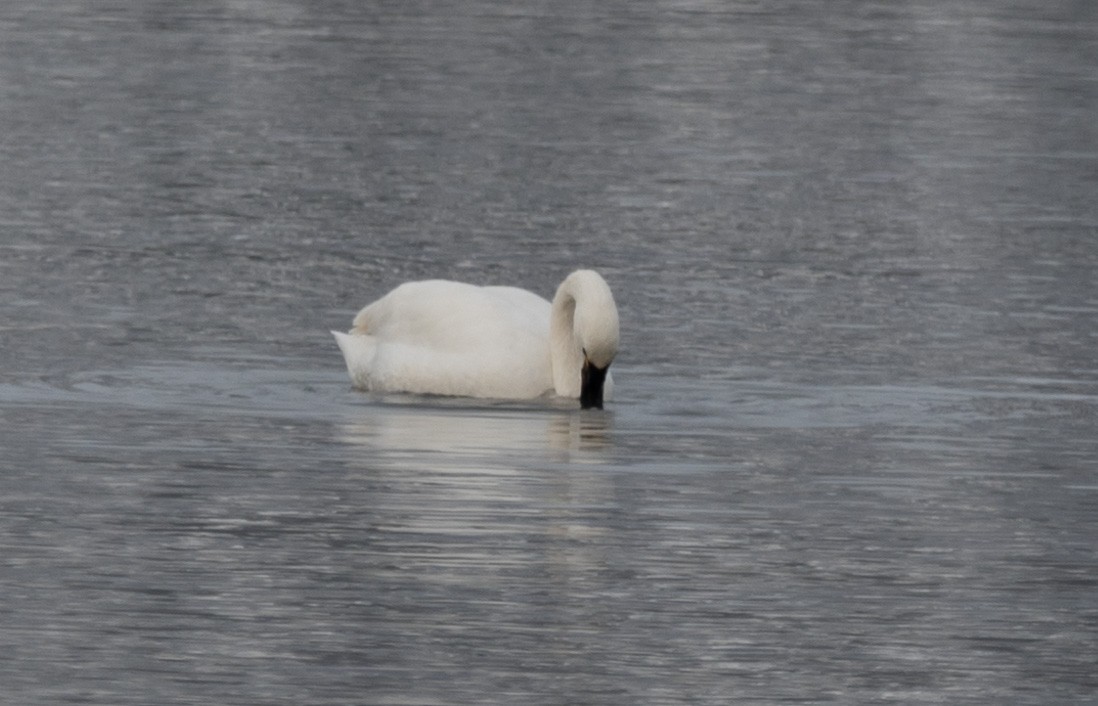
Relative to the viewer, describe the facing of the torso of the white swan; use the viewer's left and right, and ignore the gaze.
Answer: facing to the right of the viewer
